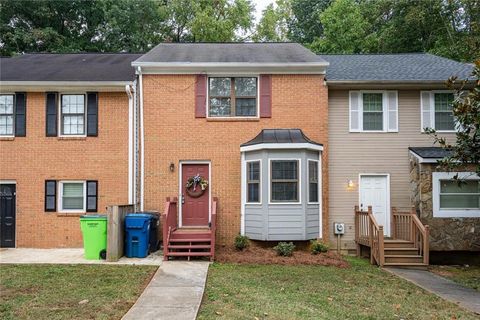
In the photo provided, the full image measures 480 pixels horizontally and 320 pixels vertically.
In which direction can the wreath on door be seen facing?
toward the camera

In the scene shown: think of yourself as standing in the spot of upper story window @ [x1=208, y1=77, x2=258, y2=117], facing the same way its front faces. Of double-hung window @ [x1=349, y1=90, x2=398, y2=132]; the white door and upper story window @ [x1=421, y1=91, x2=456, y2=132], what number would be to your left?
3

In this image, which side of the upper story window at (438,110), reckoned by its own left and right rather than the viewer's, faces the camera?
front

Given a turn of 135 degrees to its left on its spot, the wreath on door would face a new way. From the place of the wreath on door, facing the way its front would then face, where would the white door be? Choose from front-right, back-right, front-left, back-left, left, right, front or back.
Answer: front-right

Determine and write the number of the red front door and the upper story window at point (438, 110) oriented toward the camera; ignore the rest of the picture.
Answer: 2

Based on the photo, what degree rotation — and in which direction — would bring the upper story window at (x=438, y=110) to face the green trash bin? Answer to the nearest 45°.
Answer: approximately 45° to its right

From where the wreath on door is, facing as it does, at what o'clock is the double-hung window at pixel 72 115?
The double-hung window is roughly at 3 o'clock from the wreath on door.

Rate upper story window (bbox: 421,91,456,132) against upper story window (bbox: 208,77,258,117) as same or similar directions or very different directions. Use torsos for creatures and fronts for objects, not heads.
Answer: same or similar directions

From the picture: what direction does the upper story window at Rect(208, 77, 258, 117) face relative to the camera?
toward the camera
